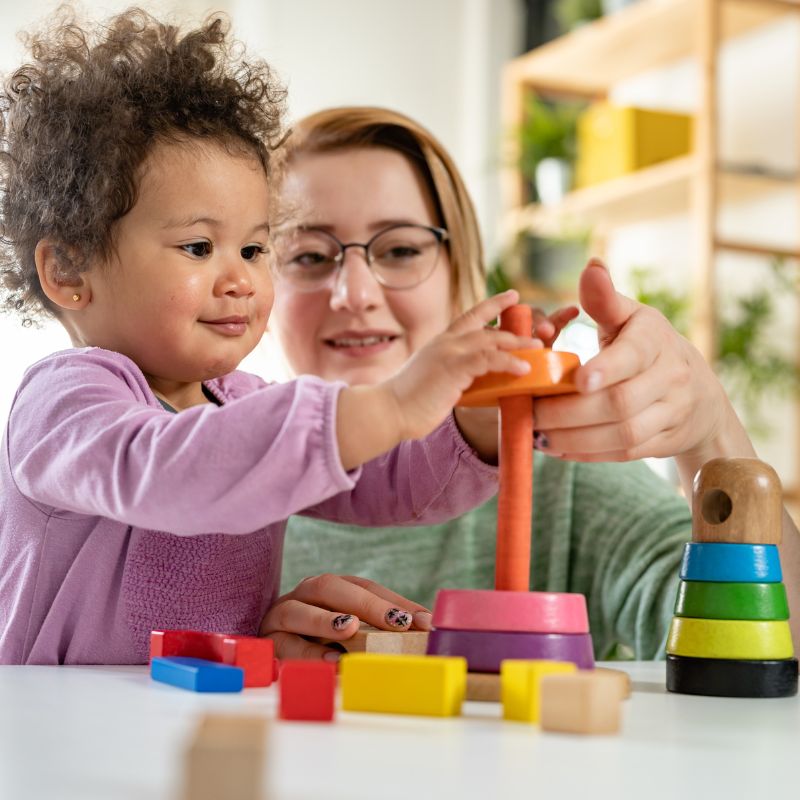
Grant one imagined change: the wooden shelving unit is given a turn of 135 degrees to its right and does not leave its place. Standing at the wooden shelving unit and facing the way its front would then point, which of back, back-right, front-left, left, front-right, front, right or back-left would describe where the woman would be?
back

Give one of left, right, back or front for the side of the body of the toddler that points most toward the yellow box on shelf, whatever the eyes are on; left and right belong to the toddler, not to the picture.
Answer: left

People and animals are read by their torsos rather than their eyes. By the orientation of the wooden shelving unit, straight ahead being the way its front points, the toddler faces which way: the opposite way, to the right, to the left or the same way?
to the left

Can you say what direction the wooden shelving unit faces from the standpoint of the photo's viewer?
facing the viewer and to the left of the viewer

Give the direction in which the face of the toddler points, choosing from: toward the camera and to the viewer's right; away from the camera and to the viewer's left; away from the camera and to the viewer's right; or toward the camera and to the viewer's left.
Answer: toward the camera and to the viewer's right

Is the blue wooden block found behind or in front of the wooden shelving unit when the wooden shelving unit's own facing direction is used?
in front

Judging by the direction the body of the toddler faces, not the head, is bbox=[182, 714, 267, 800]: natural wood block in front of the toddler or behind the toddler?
in front

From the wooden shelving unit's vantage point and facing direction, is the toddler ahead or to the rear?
ahead

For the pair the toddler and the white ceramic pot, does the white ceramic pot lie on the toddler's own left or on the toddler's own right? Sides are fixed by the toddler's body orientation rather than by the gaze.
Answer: on the toddler's own left

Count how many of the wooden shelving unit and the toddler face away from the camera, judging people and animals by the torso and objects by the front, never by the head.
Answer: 0

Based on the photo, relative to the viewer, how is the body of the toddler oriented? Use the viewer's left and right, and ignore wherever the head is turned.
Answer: facing the viewer and to the right of the viewer
